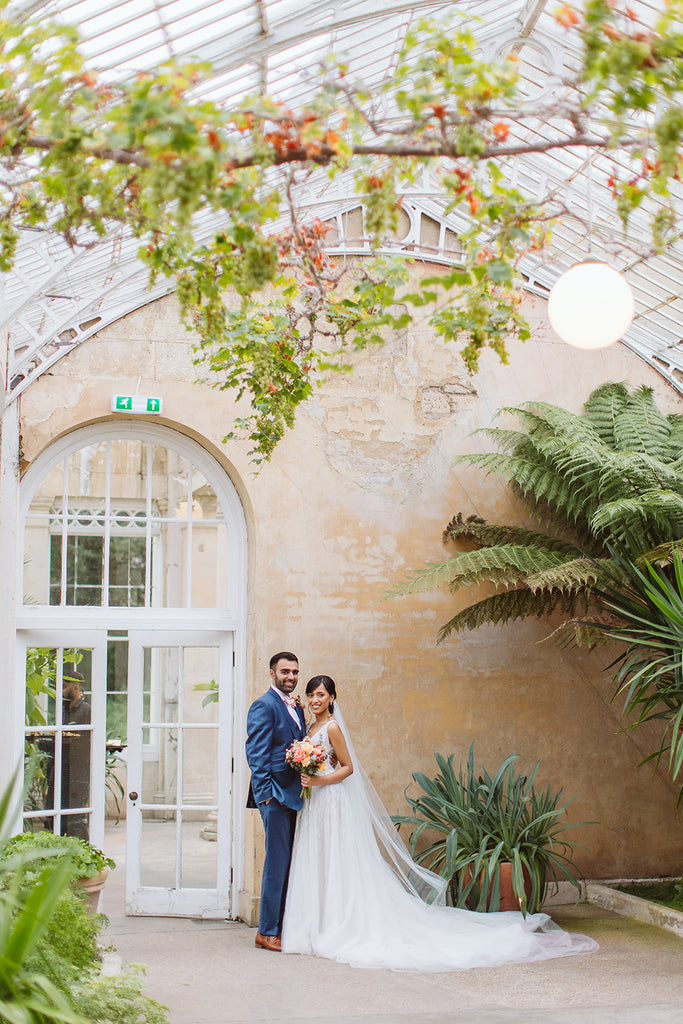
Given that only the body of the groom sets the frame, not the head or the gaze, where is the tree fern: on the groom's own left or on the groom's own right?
on the groom's own left

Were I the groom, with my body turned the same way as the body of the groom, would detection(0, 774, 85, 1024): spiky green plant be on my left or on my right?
on my right

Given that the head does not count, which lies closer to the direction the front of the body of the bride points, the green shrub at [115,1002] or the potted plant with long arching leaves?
the green shrub
